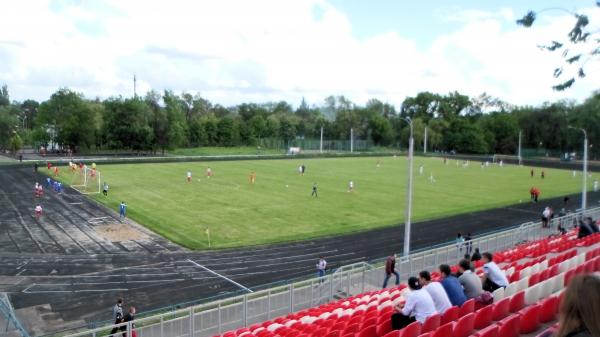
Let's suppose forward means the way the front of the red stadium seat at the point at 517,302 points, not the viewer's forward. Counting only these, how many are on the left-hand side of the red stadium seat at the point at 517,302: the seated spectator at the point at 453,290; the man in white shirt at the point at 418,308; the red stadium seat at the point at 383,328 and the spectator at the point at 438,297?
4

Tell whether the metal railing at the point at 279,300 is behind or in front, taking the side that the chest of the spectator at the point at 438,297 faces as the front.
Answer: in front

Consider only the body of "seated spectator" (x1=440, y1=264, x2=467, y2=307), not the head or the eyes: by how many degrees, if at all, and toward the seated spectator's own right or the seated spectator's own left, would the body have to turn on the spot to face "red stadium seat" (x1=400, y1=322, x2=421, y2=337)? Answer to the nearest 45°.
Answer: approximately 135° to the seated spectator's own left

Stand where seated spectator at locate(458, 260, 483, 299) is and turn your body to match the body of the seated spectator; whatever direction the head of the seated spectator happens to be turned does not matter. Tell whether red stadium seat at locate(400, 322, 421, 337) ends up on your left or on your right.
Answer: on your left

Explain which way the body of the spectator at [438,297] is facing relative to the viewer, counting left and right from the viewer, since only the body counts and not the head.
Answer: facing away from the viewer and to the left of the viewer

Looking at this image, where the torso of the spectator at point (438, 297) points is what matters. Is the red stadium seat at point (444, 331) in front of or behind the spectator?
behind

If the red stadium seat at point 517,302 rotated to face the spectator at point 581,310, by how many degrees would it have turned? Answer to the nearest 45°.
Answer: approximately 135° to its left

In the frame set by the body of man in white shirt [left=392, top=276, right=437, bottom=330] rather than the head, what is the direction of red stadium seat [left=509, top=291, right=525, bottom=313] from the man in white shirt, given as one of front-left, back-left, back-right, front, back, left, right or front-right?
right

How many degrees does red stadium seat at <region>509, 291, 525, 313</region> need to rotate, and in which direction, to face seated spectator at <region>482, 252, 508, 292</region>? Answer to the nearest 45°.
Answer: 0° — it already faces them

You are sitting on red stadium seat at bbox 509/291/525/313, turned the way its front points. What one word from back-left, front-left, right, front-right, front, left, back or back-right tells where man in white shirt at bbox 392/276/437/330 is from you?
left

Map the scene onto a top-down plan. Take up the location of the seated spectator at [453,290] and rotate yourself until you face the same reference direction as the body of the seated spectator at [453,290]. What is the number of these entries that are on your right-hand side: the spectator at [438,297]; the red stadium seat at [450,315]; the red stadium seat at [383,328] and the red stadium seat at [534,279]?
1

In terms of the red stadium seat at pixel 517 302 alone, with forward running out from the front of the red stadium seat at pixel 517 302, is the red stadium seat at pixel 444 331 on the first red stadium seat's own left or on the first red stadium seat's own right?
on the first red stadium seat's own left

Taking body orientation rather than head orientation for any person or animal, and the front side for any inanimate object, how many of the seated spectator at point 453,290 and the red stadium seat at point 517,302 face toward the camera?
0

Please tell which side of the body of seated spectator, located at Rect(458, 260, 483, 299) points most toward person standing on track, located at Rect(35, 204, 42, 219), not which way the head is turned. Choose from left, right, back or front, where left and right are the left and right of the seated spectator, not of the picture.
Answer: front

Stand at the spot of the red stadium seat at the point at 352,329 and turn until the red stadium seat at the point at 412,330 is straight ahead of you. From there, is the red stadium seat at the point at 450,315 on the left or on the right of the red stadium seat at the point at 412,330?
left

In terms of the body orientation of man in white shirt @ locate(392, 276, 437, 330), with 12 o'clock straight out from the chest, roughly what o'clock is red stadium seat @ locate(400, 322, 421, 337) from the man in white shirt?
The red stadium seat is roughly at 8 o'clock from the man in white shirt.

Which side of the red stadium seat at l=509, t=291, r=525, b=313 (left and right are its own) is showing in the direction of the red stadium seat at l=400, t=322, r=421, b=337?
left

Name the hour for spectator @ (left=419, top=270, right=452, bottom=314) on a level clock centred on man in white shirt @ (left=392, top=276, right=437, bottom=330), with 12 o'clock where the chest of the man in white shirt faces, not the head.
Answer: The spectator is roughly at 3 o'clock from the man in white shirt.
